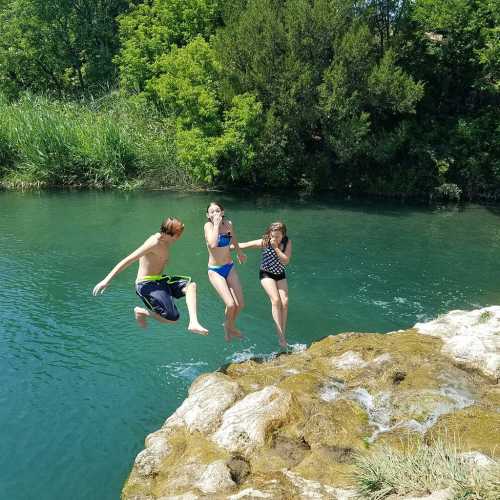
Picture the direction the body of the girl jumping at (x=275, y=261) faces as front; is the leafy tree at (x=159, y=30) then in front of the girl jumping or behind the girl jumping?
behind

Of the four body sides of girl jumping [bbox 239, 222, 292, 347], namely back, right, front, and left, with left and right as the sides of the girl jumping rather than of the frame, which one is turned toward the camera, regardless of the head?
front

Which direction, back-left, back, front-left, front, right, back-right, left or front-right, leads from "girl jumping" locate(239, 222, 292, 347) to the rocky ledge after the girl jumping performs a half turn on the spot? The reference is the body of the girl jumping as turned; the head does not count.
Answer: back

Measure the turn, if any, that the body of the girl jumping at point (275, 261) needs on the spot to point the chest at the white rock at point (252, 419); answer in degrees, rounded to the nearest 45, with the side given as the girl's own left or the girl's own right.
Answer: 0° — they already face it

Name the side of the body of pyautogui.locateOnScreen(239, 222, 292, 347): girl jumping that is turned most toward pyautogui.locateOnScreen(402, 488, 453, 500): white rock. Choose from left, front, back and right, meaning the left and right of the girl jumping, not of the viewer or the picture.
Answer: front

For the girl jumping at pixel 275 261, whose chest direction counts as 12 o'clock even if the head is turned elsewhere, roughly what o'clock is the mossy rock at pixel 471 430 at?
The mossy rock is roughly at 11 o'clock from the girl jumping.

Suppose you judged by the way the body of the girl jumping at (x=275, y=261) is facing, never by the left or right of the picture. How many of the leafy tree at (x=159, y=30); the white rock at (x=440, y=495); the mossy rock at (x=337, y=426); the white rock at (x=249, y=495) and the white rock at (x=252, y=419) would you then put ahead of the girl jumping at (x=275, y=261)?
4

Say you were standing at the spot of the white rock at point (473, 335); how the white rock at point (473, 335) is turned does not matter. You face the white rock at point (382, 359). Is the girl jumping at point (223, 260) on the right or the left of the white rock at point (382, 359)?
right

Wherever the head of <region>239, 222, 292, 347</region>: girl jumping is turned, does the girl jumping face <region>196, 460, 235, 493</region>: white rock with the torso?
yes

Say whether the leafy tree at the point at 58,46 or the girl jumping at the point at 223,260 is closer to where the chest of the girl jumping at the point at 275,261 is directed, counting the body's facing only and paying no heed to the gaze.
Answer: the girl jumping

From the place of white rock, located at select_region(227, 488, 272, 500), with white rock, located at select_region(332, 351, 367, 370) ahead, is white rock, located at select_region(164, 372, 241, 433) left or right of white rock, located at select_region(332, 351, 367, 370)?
left

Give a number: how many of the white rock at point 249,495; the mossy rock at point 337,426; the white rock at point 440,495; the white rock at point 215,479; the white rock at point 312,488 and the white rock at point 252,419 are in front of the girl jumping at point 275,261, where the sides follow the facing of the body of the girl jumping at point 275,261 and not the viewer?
6

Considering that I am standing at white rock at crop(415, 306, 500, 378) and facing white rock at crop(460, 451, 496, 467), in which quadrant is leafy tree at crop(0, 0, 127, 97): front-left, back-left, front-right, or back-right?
back-right

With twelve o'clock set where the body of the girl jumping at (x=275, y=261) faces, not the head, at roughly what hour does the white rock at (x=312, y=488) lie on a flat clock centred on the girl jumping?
The white rock is roughly at 12 o'clock from the girl jumping.

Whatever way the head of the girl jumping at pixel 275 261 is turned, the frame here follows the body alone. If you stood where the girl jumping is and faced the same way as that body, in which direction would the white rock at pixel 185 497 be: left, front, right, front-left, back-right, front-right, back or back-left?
front

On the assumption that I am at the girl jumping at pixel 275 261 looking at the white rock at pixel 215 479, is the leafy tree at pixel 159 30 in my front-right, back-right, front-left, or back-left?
back-right

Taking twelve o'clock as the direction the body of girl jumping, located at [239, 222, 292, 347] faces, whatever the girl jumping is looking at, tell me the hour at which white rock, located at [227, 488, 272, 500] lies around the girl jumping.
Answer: The white rock is roughly at 12 o'clock from the girl jumping.

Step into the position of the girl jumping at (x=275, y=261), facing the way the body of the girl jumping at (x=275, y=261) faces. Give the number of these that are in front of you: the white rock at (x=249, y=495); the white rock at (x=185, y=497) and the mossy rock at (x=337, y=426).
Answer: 3
